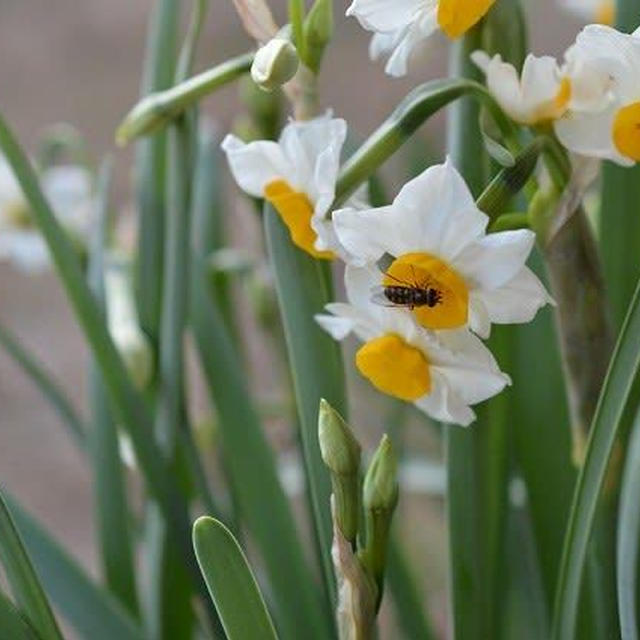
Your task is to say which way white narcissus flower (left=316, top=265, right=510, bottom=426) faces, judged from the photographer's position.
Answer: facing the viewer and to the left of the viewer

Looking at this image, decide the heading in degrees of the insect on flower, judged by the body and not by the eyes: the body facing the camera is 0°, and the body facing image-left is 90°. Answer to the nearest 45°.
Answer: approximately 270°
